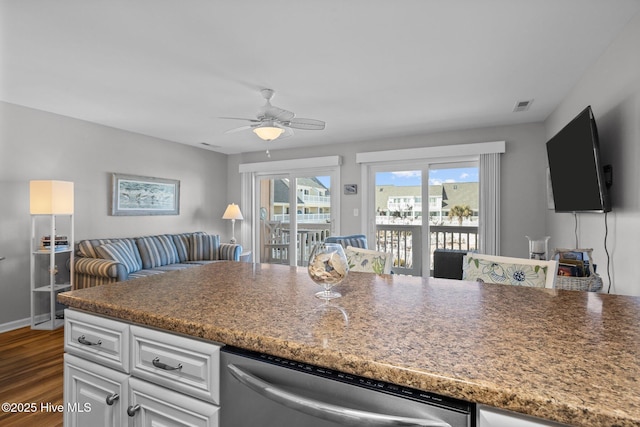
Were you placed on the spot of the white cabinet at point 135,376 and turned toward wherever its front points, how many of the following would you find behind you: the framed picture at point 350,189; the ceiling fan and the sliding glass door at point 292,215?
3

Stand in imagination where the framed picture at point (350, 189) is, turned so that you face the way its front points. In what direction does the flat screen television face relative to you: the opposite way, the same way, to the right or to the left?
to the right

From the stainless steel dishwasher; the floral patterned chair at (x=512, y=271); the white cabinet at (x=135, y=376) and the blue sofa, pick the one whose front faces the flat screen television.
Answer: the blue sofa

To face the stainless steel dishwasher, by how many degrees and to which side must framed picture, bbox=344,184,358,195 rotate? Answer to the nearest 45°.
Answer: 0° — it already faces it

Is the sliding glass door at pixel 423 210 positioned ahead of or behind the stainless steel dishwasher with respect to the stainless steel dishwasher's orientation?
behind

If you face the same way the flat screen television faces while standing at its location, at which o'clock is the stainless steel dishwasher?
The stainless steel dishwasher is roughly at 11 o'clock from the flat screen television.

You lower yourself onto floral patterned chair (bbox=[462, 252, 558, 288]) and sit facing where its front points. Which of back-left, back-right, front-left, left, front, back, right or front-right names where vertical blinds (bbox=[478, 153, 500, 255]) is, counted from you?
back-right

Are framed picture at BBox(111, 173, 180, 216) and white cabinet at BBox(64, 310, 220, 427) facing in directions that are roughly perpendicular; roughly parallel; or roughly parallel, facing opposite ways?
roughly perpendicular

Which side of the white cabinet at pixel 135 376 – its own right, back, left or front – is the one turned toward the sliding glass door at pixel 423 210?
back
